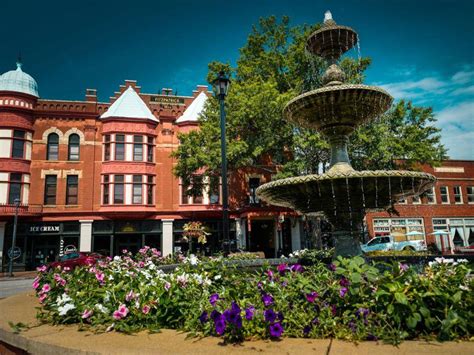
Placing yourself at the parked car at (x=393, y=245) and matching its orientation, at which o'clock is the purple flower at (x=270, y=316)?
The purple flower is roughly at 9 o'clock from the parked car.

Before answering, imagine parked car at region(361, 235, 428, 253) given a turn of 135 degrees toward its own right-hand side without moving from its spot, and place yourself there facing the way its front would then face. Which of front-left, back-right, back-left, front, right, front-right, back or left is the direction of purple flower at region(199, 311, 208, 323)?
back-right

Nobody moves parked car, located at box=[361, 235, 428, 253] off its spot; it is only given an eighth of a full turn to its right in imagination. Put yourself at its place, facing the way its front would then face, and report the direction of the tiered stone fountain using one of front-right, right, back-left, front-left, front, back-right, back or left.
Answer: back-left

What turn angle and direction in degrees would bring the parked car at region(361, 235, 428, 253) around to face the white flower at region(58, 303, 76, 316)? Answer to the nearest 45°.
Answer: approximately 90° to its left

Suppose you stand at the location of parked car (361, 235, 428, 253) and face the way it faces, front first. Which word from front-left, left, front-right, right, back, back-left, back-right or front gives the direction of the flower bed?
left

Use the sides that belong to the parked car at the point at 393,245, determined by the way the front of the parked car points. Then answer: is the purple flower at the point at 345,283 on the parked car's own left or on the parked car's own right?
on the parked car's own left

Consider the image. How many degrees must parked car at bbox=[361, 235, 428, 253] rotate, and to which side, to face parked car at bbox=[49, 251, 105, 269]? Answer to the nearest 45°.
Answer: approximately 45° to its left

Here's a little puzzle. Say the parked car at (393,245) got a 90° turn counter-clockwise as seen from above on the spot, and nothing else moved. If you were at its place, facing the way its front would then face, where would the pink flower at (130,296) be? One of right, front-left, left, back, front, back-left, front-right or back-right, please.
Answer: front

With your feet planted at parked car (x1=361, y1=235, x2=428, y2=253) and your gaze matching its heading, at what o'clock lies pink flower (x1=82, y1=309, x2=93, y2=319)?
The pink flower is roughly at 9 o'clock from the parked car.

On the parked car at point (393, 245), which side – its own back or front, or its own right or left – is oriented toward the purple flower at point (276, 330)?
left

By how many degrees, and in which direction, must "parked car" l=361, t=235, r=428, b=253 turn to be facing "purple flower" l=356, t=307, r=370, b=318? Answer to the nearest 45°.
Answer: approximately 90° to its left

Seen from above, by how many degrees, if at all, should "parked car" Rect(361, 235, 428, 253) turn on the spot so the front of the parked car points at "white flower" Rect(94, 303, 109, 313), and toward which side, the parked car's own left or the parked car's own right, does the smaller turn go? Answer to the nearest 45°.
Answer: approximately 90° to the parked car's own left

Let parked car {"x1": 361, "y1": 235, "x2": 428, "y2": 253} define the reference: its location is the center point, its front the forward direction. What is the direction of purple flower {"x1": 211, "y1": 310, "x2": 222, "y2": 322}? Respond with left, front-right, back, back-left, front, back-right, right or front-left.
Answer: left

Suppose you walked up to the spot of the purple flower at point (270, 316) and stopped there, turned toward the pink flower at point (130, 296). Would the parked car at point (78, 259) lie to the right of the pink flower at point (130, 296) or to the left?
right

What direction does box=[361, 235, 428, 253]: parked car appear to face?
to the viewer's left

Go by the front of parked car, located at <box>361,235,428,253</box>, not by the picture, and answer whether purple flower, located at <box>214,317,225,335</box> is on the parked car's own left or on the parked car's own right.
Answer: on the parked car's own left
